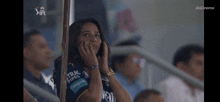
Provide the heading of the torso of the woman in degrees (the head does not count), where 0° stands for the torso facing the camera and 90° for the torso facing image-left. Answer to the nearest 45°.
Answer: approximately 315°

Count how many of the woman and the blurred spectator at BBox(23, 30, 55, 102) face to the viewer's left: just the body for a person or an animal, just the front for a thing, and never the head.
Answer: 0

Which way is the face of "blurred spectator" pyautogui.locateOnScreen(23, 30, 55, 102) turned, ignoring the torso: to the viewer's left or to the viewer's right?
to the viewer's right
